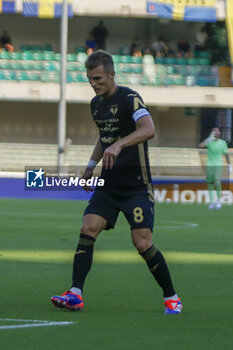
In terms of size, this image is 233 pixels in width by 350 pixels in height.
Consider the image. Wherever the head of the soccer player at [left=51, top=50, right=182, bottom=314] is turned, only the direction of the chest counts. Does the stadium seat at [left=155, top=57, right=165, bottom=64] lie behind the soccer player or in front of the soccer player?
behind

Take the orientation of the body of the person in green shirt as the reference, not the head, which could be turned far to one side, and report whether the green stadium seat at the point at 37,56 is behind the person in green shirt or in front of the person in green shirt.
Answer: behind
